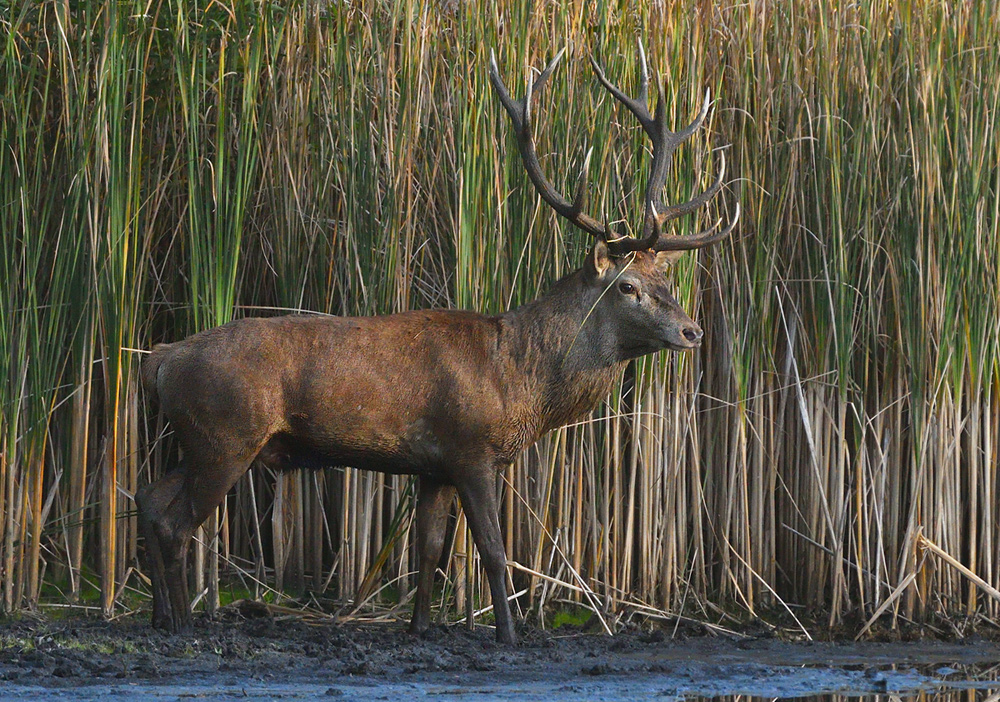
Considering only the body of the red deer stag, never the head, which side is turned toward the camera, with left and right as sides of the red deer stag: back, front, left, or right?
right
